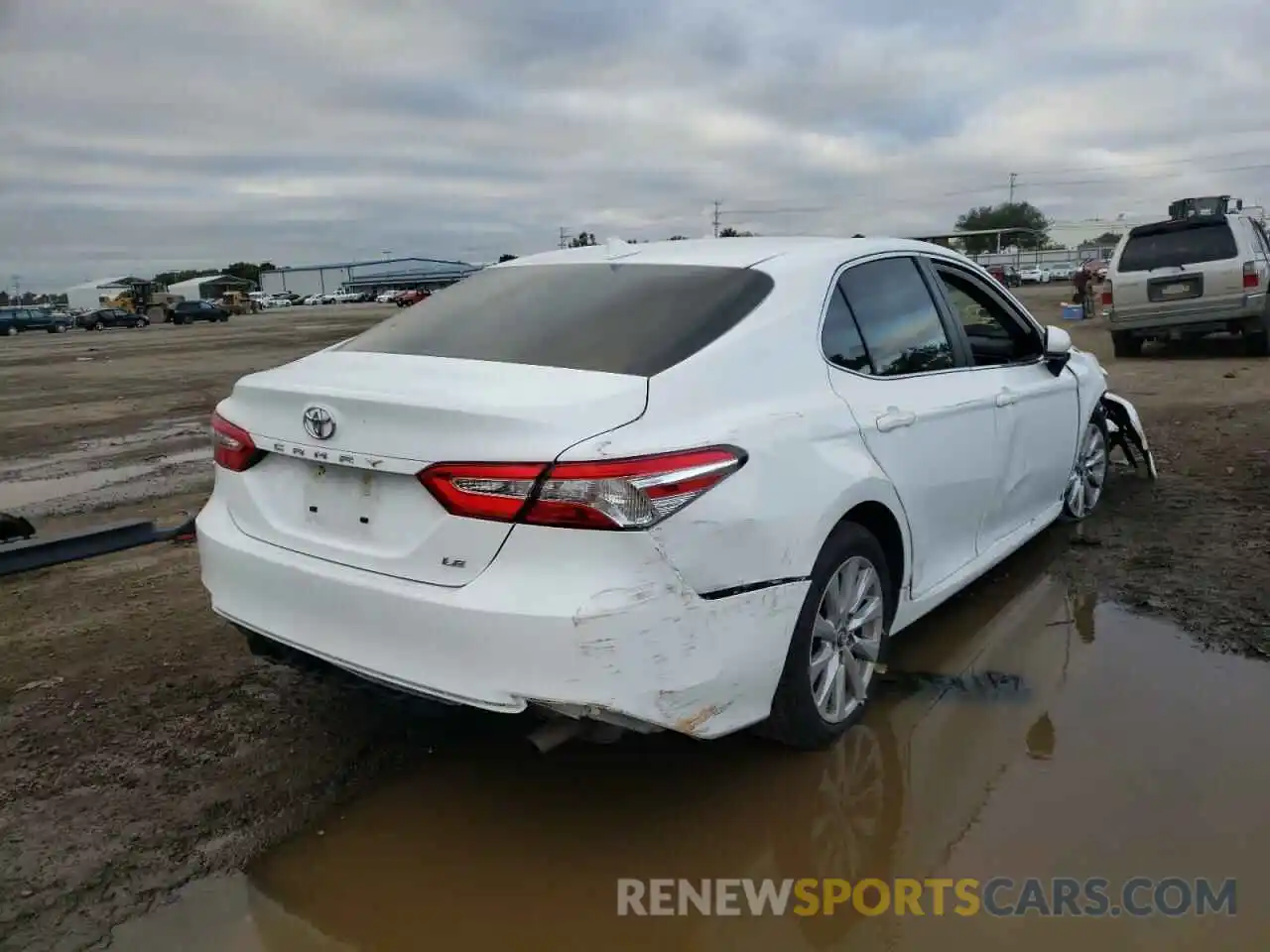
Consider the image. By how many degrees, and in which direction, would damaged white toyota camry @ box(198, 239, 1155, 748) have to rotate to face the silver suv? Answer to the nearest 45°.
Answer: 0° — it already faces it

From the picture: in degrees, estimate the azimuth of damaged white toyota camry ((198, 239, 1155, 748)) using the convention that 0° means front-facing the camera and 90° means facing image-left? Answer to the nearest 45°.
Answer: approximately 225°
